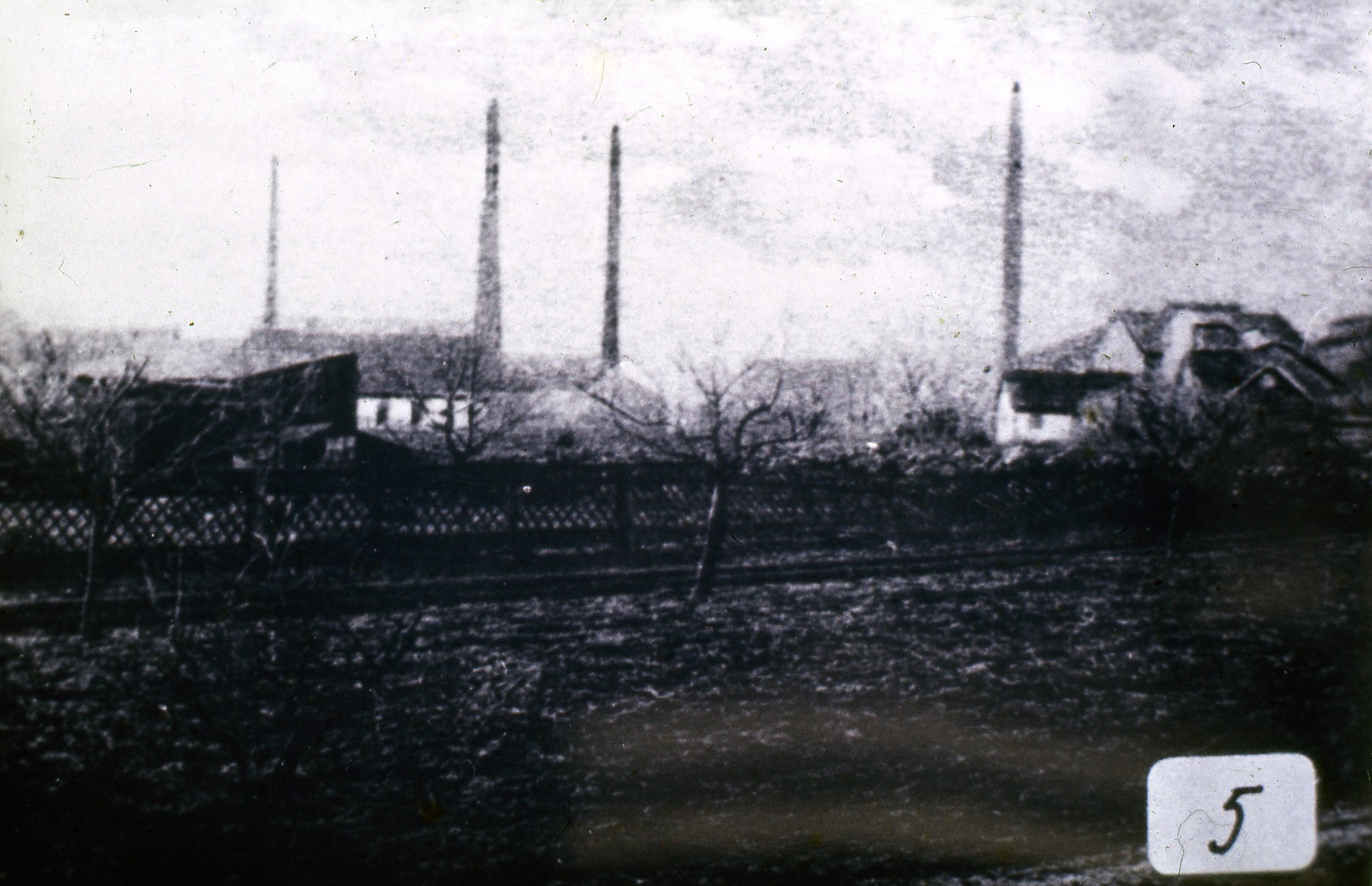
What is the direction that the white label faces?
toward the camera
